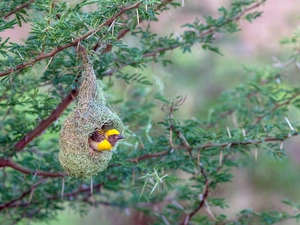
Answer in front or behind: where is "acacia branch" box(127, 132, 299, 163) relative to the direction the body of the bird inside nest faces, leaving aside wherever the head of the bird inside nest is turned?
in front
